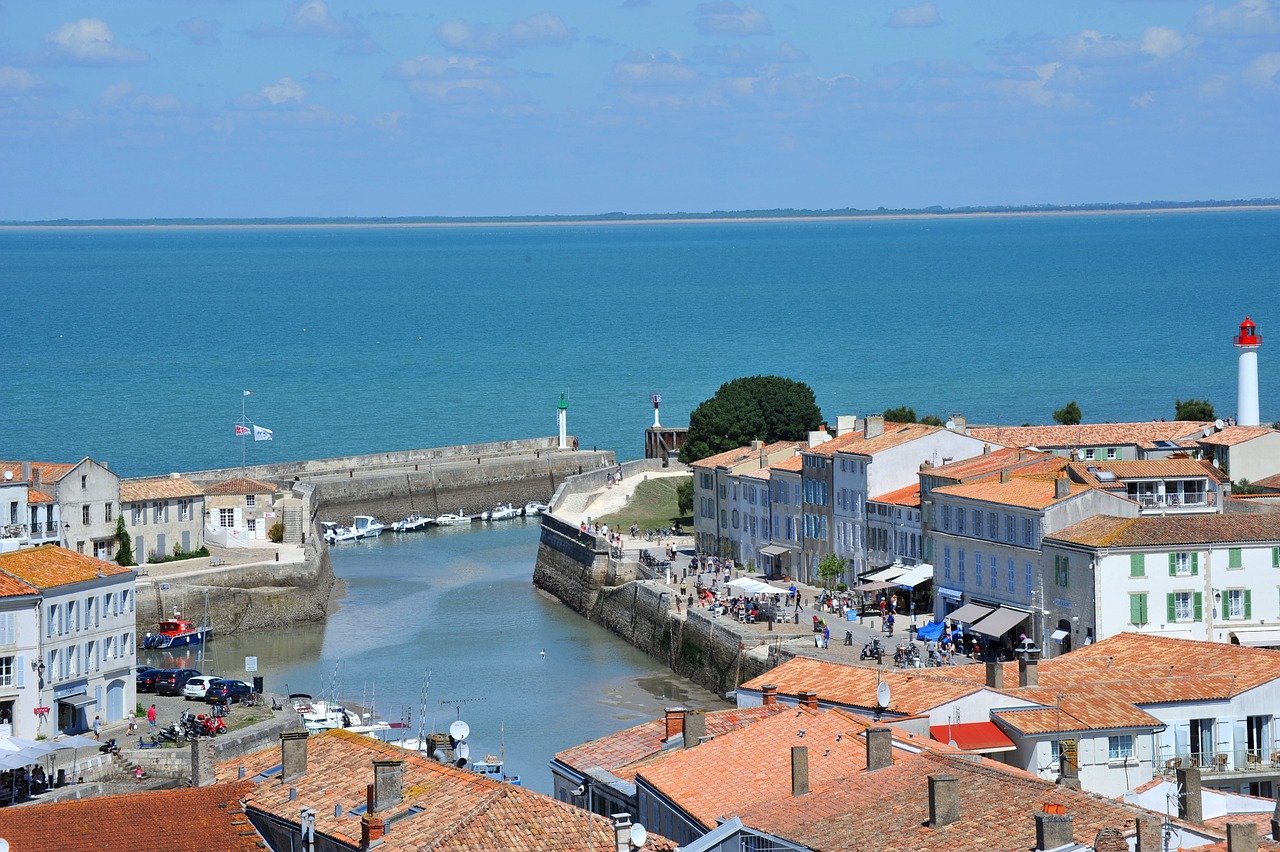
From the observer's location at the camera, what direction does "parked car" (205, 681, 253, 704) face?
facing away from the viewer and to the right of the viewer
